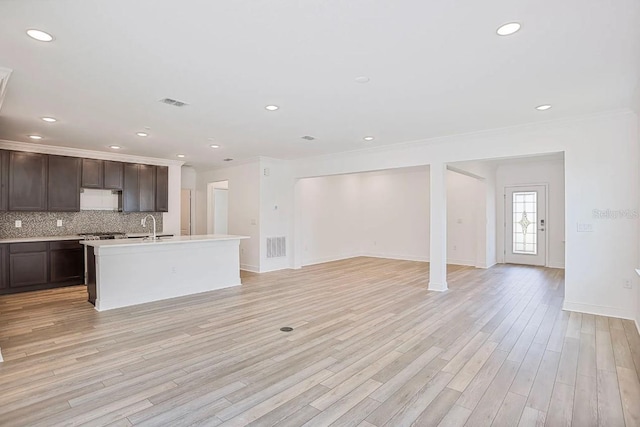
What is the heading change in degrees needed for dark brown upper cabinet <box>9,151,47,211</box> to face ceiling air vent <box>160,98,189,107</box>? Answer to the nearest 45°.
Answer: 0° — it already faces it

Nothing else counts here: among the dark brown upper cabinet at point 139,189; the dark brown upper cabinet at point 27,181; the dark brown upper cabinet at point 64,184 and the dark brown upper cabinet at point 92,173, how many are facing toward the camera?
4

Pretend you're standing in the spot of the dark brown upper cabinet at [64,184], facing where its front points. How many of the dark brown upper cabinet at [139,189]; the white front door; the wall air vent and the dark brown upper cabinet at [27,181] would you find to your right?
1

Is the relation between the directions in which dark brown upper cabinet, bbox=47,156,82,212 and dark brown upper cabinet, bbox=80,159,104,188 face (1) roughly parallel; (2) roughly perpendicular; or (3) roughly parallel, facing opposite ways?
roughly parallel

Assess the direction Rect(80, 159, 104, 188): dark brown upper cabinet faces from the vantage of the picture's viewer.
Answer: facing the viewer

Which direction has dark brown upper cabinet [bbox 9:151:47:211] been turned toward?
toward the camera

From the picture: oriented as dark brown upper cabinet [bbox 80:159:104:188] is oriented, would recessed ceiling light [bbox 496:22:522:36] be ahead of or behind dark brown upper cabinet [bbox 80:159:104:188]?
ahead

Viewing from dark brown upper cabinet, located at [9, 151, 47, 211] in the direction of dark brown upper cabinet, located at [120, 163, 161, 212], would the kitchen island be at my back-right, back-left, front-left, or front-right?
front-right

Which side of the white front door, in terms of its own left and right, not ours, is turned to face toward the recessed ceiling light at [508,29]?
front

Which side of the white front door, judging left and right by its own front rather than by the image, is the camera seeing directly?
front

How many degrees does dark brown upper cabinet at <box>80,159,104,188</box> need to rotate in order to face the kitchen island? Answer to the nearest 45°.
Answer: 0° — it already faces it

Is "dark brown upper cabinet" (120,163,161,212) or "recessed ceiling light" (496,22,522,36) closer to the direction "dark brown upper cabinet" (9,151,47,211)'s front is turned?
the recessed ceiling light

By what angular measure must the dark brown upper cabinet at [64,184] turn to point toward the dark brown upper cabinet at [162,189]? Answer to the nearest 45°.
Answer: approximately 90° to its left

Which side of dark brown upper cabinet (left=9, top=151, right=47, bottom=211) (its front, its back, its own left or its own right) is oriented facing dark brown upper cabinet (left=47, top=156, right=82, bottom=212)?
left

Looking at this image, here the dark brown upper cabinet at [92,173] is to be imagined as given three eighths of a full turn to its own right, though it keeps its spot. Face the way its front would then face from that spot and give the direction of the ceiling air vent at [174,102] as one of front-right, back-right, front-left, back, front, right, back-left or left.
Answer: back-left

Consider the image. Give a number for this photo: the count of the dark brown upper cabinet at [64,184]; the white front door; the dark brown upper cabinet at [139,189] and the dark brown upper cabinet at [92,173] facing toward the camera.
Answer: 4
